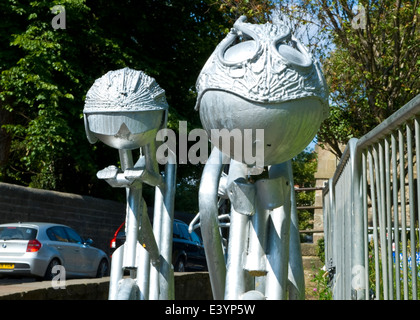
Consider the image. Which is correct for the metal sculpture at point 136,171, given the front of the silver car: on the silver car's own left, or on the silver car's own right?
on the silver car's own right

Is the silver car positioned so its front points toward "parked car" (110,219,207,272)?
yes

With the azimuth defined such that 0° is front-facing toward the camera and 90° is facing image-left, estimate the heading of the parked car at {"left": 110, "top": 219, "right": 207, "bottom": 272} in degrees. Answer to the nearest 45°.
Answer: approximately 225°

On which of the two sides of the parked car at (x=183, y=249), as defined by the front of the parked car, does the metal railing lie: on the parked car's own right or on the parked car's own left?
on the parked car's own right

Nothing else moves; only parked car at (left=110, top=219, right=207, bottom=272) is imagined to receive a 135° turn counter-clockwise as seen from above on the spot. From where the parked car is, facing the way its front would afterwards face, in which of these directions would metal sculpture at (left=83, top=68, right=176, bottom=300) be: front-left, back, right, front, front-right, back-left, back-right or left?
left

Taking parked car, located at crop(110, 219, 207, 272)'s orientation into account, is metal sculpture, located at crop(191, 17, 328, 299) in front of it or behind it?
behind

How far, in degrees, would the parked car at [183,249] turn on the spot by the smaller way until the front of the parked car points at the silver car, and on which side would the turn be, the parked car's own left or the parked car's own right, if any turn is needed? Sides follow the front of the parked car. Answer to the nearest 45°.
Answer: approximately 180°

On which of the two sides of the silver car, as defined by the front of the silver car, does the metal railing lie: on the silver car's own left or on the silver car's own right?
on the silver car's own right

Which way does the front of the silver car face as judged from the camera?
facing away from the viewer and to the right of the viewer
